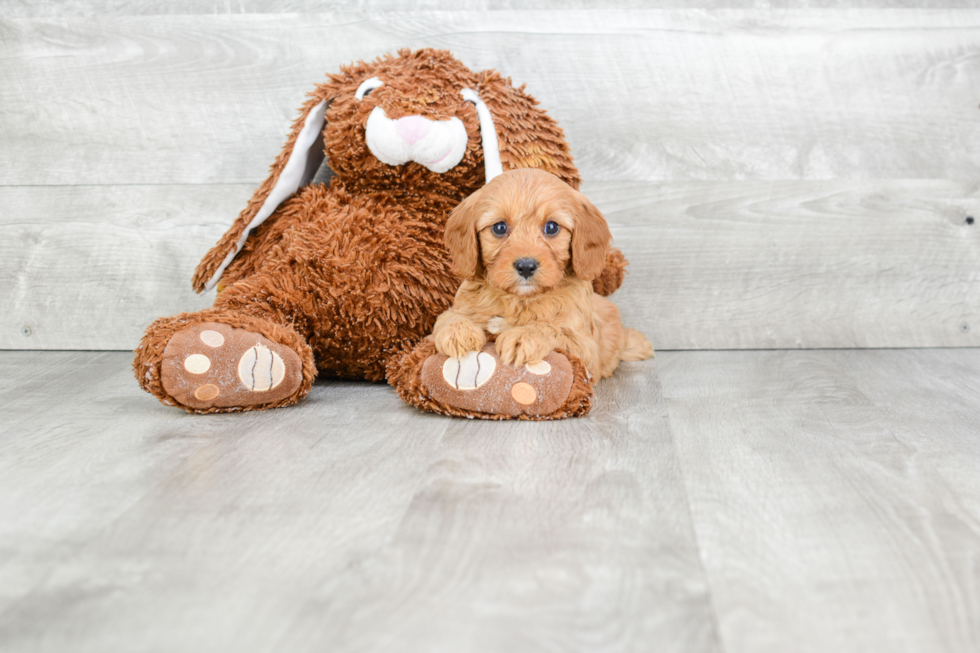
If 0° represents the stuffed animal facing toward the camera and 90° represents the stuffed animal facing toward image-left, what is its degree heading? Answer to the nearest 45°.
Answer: approximately 0°

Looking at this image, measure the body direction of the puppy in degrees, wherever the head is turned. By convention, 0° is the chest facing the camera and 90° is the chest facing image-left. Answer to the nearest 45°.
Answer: approximately 45°
